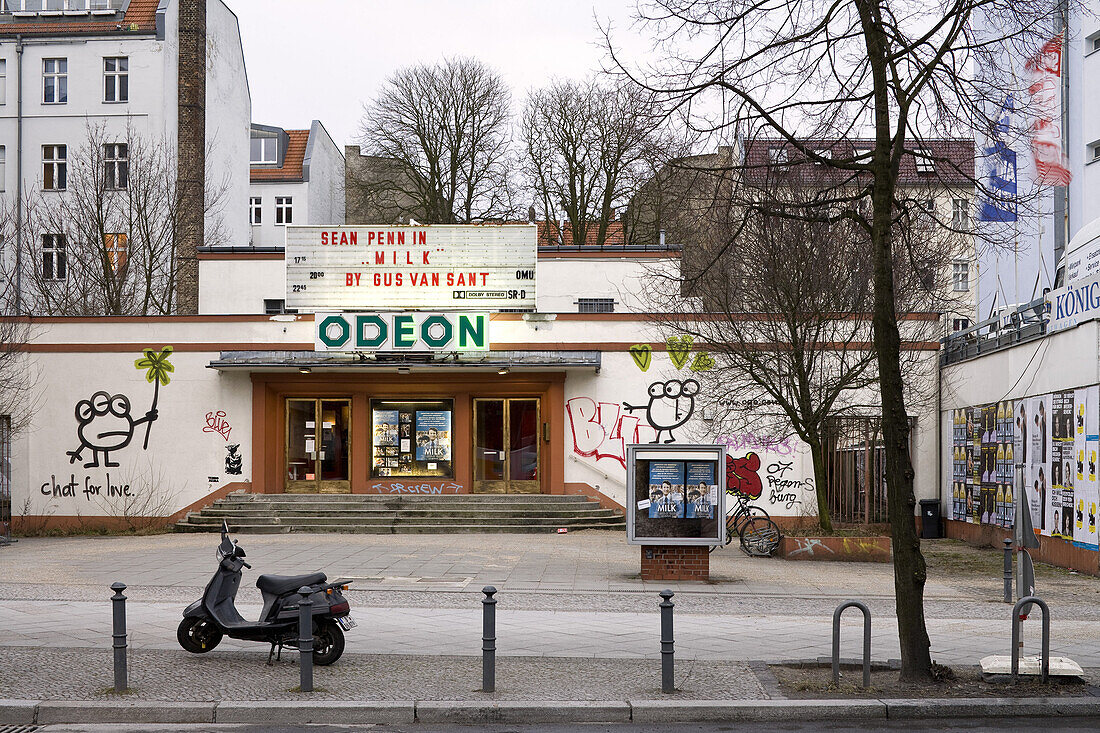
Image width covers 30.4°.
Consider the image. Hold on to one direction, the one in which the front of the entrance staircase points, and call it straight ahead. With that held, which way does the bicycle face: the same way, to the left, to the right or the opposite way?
to the left

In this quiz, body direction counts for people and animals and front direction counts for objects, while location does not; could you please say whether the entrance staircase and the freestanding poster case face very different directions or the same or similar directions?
same or similar directions

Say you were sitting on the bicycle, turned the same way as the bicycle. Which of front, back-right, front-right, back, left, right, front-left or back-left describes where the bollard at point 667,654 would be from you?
right

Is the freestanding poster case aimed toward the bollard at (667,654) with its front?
yes

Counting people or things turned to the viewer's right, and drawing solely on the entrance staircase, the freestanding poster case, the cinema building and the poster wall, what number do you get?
0

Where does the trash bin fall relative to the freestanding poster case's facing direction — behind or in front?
behind

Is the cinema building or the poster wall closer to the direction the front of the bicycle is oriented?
the poster wall

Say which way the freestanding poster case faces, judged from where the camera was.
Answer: facing the viewer

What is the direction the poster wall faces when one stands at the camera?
facing the viewer and to the left of the viewer

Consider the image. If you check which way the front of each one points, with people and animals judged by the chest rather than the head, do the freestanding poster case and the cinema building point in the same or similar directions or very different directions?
same or similar directions

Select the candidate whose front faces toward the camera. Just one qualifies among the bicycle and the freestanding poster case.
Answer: the freestanding poster case

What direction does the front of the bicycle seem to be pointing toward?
to the viewer's right

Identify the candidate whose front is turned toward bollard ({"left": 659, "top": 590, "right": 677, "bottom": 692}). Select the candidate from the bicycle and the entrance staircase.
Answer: the entrance staircase

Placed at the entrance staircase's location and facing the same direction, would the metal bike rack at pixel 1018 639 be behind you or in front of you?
in front

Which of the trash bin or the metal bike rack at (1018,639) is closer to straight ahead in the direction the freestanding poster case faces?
the metal bike rack

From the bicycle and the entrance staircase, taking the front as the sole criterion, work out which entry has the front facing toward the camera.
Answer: the entrance staircase

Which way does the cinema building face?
toward the camera

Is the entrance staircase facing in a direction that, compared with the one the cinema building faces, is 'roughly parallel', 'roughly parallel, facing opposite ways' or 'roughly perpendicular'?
roughly parallel

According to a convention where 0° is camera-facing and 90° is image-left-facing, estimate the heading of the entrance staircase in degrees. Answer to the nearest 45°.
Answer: approximately 0°

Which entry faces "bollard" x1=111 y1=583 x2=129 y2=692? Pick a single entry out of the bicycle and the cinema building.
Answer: the cinema building

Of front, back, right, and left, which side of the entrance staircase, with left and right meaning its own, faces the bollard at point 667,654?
front
